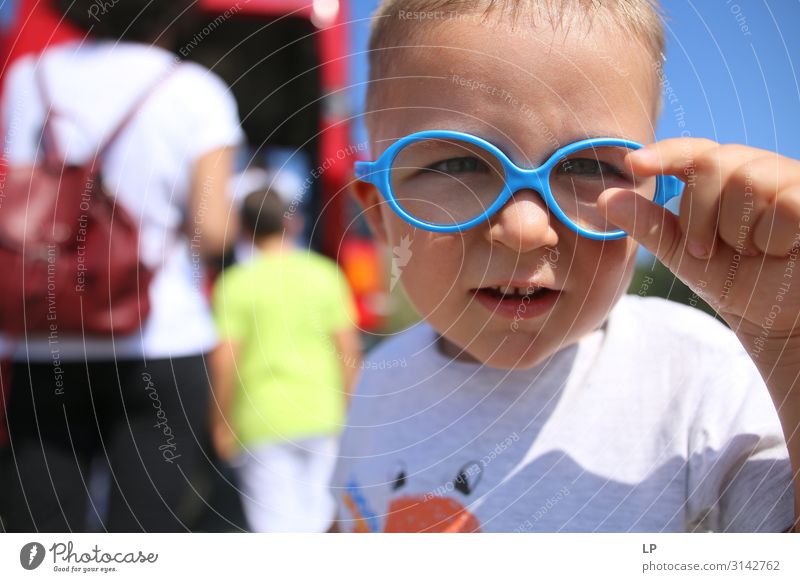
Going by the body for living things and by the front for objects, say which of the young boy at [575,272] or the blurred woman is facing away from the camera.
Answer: the blurred woman

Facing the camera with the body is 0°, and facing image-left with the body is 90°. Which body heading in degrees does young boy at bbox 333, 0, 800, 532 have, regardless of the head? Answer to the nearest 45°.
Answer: approximately 0°

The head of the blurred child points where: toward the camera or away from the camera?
away from the camera

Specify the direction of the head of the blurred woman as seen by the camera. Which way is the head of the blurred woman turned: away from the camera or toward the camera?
away from the camera

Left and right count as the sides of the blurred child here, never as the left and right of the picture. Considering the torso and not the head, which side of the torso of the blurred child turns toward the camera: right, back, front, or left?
back

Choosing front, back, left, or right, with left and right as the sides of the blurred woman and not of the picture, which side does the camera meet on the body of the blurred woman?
back

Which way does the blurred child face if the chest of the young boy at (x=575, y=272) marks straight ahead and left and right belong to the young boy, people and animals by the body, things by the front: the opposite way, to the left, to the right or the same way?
the opposite way

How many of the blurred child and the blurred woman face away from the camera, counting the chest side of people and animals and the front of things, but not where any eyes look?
2
